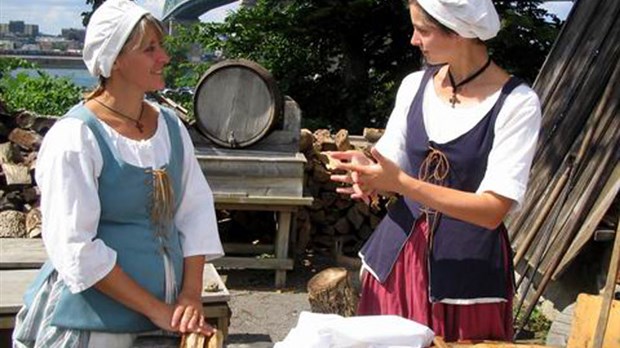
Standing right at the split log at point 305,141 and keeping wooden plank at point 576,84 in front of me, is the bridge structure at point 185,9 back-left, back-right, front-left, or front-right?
back-left

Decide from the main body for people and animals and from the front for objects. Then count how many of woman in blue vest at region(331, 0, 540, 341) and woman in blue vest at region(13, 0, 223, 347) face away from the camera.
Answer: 0

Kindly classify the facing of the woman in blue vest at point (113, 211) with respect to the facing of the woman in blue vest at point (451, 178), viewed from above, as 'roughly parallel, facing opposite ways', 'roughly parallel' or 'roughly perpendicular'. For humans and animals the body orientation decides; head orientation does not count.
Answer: roughly perpendicular

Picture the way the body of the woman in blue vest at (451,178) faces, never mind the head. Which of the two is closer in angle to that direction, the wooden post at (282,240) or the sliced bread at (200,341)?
the sliced bread

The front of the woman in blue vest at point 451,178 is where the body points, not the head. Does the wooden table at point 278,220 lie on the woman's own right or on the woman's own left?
on the woman's own right

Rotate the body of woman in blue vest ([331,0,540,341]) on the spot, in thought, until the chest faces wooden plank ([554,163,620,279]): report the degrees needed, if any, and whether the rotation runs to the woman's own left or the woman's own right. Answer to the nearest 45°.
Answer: approximately 135° to the woman's own right

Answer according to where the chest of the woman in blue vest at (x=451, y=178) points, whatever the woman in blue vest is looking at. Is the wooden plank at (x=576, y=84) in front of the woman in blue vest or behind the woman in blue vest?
behind

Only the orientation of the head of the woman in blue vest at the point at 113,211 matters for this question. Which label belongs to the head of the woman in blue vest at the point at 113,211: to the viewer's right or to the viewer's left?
to the viewer's right

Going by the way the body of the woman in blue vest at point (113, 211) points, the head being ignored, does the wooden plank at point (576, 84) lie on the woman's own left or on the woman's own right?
on the woman's own left

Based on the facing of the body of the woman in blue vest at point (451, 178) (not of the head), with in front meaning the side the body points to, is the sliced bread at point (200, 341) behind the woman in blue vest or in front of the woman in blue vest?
in front

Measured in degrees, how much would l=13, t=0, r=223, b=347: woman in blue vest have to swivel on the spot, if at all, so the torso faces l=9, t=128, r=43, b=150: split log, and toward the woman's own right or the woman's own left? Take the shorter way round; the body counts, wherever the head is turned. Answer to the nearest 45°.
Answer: approximately 135° to the woman's own left

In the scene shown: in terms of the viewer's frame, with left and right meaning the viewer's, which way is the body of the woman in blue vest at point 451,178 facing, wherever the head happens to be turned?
facing the viewer and to the left of the viewer

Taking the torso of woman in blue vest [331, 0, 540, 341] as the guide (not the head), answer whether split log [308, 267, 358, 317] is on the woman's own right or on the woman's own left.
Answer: on the woman's own right

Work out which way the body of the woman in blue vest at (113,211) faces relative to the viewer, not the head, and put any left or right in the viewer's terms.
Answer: facing the viewer and to the right of the viewer

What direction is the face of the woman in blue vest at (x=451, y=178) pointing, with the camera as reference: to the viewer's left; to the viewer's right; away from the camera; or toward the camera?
to the viewer's left

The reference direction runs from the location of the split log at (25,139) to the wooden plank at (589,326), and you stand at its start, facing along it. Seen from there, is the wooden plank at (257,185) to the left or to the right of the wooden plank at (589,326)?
left
